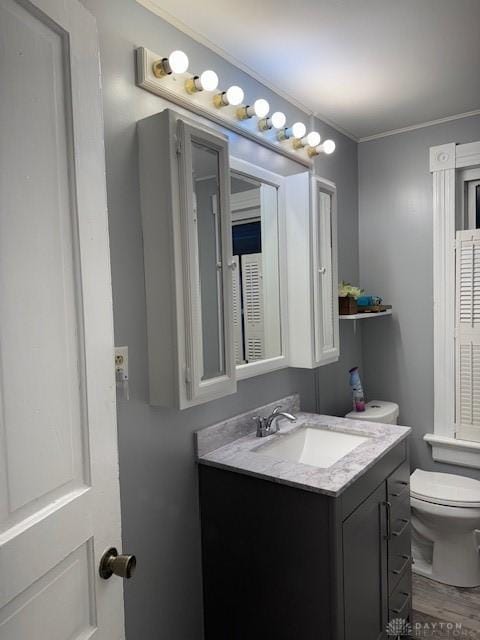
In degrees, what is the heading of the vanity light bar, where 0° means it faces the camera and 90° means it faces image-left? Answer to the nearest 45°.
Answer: approximately 315°

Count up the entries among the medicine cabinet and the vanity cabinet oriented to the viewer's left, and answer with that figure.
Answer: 0

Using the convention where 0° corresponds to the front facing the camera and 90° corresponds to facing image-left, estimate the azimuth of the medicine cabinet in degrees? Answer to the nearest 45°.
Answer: approximately 315°

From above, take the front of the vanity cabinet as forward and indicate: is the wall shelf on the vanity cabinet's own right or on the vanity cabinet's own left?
on the vanity cabinet's own left

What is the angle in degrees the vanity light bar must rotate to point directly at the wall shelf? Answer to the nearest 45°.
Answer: approximately 90° to its left

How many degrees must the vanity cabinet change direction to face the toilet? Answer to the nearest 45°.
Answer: approximately 90° to its left

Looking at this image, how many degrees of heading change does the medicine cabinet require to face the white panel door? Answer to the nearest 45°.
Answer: approximately 45° to its right

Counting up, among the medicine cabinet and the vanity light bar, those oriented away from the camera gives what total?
0
